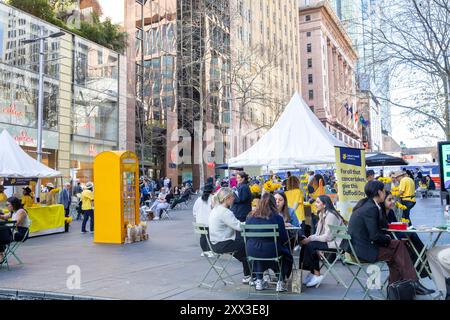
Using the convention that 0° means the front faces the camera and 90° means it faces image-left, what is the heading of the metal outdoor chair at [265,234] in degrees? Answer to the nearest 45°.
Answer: approximately 180°

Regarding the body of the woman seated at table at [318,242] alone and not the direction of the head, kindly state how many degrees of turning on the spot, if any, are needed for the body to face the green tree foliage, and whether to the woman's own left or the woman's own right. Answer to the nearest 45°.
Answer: approximately 45° to the woman's own right

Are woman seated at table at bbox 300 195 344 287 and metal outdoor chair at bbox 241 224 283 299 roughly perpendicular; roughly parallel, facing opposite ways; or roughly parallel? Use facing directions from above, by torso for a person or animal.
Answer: roughly perpendicular

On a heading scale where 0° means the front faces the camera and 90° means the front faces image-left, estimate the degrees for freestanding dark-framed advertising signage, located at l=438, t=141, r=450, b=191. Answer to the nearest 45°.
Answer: approximately 0°

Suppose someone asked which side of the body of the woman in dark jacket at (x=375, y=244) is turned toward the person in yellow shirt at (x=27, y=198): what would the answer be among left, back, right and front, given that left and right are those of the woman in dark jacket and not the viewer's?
back

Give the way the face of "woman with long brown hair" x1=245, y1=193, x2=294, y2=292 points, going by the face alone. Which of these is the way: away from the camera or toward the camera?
away from the camera

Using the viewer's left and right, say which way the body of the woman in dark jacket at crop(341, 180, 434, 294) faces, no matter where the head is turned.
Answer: facing to the right of the viewer
